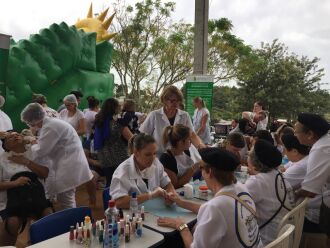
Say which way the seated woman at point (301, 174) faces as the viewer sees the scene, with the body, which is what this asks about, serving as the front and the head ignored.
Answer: to the viewer's left

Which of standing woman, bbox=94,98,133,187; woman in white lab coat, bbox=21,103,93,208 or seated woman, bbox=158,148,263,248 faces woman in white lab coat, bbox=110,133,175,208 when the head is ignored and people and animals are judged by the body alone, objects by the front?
the seated woman

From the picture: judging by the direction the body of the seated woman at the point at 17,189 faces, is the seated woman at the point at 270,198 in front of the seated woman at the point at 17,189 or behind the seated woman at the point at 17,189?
in front

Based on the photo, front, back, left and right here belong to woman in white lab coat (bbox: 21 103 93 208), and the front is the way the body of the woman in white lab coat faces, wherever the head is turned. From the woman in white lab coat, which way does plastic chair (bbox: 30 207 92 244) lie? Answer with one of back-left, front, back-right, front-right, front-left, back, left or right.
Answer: left

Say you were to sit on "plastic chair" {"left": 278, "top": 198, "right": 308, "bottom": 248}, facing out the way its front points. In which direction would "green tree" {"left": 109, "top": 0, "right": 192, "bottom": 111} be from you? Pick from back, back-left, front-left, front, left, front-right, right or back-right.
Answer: front

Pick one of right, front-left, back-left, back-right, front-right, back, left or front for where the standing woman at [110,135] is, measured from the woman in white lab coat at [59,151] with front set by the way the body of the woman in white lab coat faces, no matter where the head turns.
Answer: back-right

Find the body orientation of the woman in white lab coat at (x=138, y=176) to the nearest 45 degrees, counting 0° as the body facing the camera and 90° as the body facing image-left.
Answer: approximately 315°

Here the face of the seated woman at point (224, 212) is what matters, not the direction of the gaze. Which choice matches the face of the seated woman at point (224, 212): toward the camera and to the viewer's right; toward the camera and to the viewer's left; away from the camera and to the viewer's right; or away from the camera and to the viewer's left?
away from the camera and to the viewer's left

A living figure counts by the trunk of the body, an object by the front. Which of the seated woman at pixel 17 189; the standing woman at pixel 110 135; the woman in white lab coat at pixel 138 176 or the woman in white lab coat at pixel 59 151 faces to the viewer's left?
the woman in white lab coat at pixel 59 151

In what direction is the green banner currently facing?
toward the camera

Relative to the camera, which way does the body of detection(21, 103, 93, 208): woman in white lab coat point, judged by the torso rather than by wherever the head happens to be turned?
to the viewer's left

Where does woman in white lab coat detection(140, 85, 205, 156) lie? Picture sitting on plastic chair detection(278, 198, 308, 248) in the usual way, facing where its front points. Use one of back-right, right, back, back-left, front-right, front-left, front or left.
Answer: front

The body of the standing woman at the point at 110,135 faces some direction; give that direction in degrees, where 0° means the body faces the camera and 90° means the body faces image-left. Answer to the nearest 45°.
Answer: approximately 225°

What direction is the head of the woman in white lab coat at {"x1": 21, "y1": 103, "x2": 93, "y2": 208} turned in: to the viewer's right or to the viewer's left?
to the viewer's left
